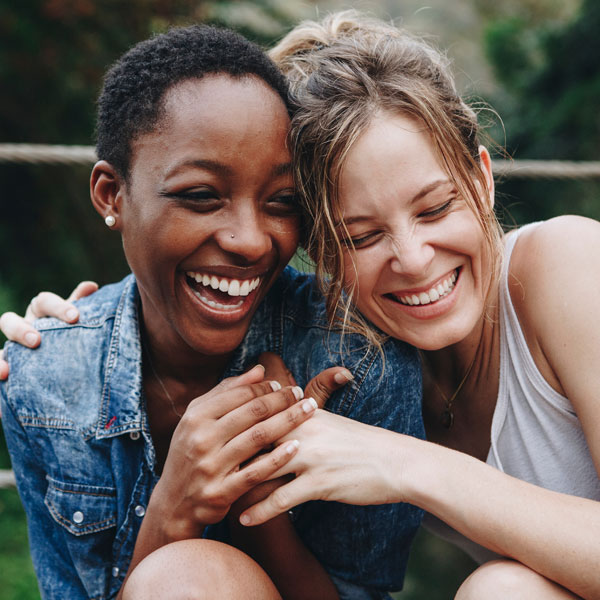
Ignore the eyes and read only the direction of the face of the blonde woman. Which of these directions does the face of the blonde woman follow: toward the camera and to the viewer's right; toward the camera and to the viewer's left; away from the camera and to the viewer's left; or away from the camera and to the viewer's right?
toward the camera and to the viewer's left

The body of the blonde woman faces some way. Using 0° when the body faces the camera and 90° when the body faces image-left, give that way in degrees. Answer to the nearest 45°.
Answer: approximately 45°
